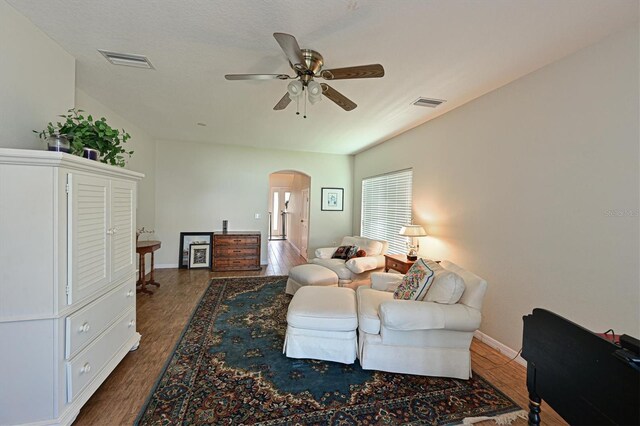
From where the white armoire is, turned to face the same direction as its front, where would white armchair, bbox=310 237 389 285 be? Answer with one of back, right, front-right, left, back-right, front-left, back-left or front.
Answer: front-left

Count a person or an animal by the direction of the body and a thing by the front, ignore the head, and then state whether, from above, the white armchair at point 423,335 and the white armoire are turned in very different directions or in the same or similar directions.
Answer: very different directions

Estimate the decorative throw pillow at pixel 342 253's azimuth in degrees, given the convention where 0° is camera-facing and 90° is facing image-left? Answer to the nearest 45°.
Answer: approximately 45°

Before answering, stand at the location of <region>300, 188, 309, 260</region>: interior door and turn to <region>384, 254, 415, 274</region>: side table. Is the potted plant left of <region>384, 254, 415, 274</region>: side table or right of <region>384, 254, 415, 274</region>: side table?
right

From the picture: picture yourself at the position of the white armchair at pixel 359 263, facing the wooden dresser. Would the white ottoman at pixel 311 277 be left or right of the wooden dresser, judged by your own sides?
left

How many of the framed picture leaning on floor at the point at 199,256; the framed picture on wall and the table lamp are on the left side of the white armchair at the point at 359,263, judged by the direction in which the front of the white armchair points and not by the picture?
1

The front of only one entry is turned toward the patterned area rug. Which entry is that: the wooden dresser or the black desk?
the wooden dresser

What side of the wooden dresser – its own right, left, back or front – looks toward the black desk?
front

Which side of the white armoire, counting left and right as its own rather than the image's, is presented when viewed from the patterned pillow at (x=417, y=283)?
front

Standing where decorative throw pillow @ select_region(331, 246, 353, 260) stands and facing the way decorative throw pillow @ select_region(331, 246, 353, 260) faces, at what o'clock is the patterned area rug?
The patterned area rug is roughly at 11 o'clock from the decorative throw pillow.

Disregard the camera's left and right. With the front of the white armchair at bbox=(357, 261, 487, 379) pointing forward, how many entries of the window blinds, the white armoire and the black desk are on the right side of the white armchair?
1

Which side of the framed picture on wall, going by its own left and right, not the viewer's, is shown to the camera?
front

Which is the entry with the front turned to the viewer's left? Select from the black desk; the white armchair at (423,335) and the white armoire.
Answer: the white armchair

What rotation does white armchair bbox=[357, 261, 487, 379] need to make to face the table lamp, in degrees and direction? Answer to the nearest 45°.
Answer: approximately 90° to its right

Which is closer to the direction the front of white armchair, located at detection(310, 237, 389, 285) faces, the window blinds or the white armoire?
the white armoire

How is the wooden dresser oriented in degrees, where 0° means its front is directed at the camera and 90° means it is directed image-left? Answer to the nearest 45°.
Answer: approximately 0°
